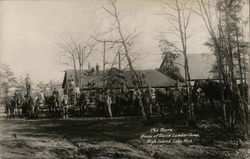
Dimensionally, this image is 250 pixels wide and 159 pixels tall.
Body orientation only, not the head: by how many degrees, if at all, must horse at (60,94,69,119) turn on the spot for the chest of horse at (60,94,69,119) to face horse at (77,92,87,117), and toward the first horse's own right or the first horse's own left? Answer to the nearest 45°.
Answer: approximately 135° to the first horse's own left

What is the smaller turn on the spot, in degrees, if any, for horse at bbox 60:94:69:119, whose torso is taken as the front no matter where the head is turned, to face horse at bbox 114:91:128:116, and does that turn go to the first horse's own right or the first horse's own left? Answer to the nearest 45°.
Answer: approximately 90° to the first horse's own left

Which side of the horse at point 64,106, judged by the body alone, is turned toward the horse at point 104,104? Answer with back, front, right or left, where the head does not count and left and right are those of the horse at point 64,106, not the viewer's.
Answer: left

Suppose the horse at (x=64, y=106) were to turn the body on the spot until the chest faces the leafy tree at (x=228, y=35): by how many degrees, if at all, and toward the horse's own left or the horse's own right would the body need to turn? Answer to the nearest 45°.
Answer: approximately 45° to the horse's own left

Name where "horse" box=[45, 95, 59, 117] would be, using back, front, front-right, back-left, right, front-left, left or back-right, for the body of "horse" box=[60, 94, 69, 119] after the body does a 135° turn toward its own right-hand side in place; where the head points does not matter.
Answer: front

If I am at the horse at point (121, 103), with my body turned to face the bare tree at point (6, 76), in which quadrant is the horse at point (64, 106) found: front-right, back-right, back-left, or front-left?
front-left

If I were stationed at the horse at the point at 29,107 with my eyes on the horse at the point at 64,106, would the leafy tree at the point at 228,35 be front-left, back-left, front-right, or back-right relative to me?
front-right

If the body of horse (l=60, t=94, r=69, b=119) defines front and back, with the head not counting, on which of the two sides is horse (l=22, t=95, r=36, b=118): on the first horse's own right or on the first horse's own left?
on the first horse's own right

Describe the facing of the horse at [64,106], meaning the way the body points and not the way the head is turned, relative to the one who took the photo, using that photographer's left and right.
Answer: facing the viewer
